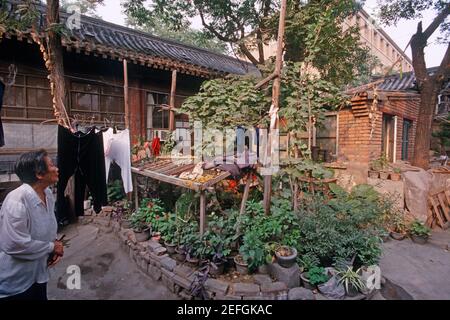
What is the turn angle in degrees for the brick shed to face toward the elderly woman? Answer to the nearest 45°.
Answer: approximately 45° to its right

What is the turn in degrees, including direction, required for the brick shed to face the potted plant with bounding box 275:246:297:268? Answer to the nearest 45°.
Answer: approximately 45° to its right

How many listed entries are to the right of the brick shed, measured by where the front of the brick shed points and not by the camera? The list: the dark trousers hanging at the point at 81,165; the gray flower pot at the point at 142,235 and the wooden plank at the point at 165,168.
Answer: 3

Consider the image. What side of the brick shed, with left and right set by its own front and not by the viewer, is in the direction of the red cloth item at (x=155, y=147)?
right

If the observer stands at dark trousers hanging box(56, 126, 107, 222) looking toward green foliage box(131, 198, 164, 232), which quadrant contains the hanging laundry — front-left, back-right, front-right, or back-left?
front-left

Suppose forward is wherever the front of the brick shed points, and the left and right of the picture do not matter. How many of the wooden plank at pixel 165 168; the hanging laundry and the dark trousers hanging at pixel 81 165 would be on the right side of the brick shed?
3

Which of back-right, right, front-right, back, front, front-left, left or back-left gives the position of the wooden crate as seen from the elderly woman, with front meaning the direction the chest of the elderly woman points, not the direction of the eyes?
front

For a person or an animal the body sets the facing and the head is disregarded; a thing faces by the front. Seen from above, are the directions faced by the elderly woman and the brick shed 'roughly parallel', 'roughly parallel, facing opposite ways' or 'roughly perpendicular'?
roughly perpendicular

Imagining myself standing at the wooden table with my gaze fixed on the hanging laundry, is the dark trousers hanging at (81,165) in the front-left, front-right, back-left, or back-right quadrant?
front-left

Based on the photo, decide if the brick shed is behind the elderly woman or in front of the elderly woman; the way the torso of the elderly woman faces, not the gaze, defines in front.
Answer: in front

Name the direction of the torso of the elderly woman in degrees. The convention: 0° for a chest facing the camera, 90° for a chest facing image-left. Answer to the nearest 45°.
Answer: approximately 270°

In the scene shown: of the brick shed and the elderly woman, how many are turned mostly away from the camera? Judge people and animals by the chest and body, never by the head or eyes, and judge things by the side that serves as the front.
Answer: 0

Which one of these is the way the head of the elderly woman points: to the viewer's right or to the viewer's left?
to the viewer's right

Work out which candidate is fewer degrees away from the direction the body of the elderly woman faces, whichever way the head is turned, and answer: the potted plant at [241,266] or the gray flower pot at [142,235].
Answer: the potted plant
